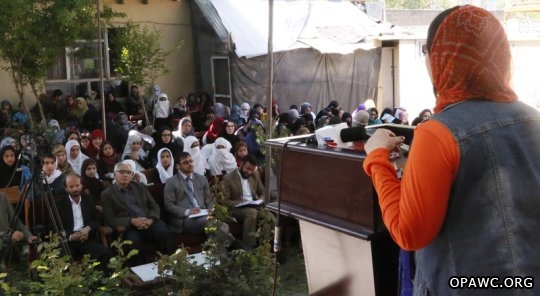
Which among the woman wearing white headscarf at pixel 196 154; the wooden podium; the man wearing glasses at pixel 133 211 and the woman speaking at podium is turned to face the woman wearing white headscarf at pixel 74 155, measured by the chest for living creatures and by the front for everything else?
the woman speaking at podium

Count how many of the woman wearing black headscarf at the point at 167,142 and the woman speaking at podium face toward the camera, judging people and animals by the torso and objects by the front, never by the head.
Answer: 1

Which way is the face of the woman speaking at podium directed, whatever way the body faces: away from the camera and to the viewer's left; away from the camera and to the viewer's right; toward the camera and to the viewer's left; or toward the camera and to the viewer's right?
away from the camera and to the viewer's left

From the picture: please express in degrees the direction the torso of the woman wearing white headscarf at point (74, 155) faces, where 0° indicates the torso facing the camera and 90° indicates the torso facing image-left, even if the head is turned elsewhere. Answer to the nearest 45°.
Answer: approximately 315°

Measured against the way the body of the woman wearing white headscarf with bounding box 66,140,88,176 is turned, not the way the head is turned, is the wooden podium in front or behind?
in front

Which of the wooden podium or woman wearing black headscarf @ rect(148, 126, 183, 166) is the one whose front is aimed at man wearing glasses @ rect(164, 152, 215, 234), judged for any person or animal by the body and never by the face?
the woman wearing black headscarf

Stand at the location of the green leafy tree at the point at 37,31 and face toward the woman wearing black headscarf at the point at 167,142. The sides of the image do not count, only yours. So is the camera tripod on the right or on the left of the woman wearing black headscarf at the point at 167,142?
right

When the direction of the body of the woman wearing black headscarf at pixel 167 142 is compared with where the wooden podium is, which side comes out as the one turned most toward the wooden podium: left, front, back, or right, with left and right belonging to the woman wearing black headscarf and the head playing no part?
front

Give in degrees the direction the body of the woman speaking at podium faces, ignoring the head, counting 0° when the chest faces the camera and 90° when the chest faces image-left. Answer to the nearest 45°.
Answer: approximately 135°

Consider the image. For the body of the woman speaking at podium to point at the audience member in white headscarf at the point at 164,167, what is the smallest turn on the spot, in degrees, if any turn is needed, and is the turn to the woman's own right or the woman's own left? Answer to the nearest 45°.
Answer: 0° — they already face them

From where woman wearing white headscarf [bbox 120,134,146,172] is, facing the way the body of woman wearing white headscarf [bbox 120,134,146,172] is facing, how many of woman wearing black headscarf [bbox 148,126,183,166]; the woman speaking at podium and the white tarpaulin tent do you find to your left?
2

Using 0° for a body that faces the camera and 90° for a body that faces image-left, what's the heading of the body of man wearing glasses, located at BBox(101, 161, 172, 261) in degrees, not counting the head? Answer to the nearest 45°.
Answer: approximately 315°

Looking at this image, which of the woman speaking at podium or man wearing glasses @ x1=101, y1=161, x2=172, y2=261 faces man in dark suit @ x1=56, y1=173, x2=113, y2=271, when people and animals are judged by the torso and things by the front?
the woman speaking at podium

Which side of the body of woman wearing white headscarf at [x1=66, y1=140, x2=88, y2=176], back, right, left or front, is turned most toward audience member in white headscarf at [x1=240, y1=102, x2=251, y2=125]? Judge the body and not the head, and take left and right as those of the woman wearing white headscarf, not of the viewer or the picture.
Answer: left
